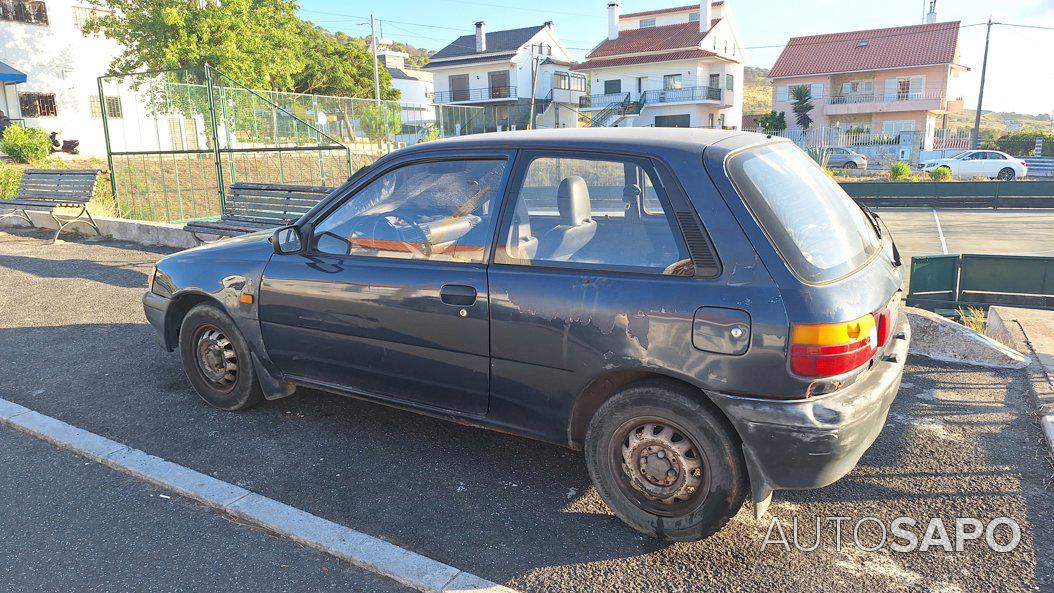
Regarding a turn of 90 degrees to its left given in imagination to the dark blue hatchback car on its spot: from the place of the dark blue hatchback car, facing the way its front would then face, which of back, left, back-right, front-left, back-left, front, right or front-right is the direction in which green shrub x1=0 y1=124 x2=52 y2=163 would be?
right

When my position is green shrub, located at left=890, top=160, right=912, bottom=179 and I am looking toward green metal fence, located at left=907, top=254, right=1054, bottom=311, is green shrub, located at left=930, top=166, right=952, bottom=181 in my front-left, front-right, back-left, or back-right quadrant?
front-left

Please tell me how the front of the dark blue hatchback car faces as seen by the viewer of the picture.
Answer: facing away from the viewer and to the left of the viewer

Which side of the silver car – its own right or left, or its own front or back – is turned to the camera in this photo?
left

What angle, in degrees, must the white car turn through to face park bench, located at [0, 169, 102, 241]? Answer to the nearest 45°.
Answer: approximately 90° to its left

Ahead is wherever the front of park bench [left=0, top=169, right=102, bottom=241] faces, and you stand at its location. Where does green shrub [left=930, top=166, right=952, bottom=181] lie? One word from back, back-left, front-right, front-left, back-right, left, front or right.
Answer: back-left

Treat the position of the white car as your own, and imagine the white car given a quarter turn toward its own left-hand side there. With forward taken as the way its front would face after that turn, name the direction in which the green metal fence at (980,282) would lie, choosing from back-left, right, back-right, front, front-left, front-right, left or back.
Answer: front

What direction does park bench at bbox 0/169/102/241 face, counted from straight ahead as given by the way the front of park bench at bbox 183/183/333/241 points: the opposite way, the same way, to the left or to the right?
the same way

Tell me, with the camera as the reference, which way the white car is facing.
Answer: facing to the left of the viewer

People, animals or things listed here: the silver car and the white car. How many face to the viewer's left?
2

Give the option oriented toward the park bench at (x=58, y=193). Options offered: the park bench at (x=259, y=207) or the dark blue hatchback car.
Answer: the dark blue hatchback car

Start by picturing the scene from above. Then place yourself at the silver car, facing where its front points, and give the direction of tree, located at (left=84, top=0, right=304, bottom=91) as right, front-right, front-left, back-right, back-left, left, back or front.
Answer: front-left

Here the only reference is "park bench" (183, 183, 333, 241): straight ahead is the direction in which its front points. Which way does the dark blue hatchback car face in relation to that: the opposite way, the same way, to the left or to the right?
to the right

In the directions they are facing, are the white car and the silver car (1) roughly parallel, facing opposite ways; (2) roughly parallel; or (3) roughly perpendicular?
roughly parallel

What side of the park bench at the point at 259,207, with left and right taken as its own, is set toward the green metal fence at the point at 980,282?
left

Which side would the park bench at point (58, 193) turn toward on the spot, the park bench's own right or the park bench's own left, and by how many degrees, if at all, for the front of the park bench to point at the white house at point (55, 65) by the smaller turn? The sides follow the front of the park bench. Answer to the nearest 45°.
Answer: approximately 135° to the park bench's own right

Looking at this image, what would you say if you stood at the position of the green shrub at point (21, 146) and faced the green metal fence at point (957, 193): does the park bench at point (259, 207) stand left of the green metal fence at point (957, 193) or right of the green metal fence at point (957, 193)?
right
